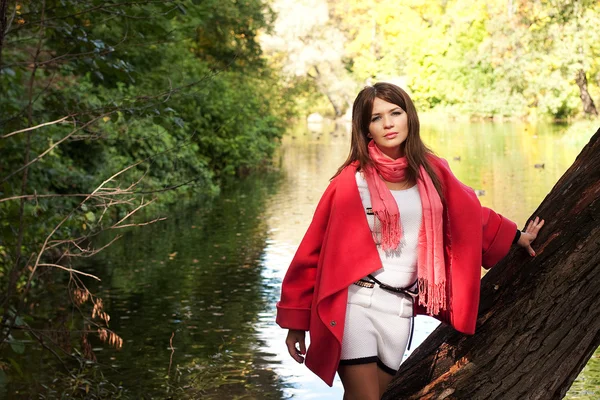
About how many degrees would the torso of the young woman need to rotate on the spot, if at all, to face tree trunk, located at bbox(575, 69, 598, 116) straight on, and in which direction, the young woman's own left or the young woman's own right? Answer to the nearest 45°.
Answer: approximately 180°

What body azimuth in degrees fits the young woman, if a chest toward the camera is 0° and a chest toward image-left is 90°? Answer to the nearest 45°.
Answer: approximately 0°

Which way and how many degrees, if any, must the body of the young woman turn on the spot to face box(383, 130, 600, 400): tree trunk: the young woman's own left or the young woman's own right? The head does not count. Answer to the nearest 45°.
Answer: approximately 90° to the young woman's own left

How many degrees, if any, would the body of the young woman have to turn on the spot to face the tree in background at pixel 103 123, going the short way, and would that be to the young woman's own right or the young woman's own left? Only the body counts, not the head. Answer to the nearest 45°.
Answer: approximately 135° to the young woman's own right
